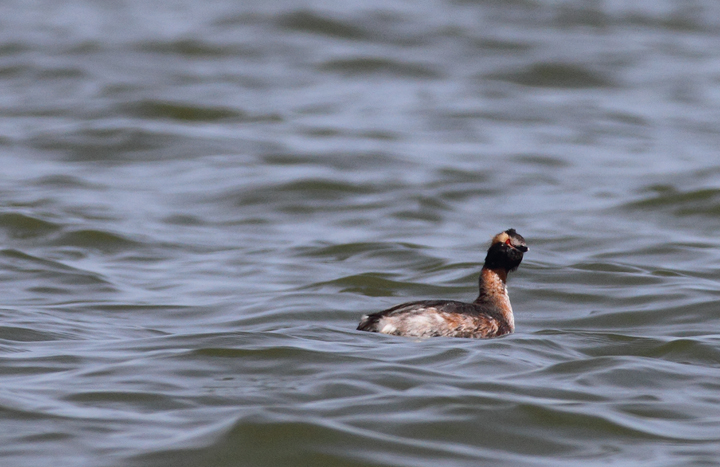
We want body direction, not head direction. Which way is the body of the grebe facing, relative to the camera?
to the viewer's right
